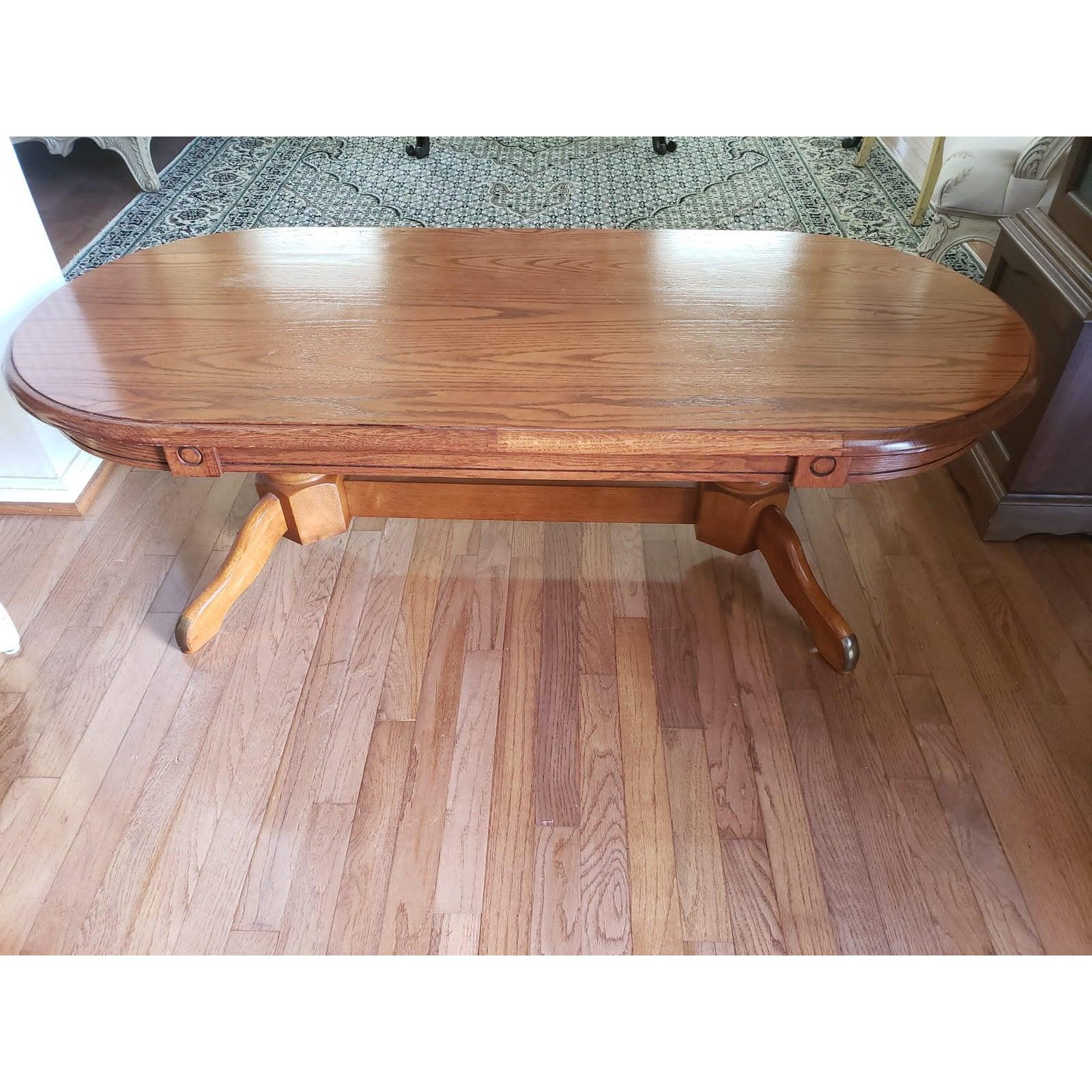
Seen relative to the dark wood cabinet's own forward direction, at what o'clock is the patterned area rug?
The patterned area rug is roughly at 1 o'clock from the dark wood cabinet.

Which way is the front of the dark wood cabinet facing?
to the viewer's left

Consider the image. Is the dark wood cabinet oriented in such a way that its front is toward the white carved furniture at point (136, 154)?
yes

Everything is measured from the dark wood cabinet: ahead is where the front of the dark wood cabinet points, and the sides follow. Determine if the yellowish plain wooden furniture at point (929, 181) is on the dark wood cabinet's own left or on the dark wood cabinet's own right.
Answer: on the dark wood cabinet's own right

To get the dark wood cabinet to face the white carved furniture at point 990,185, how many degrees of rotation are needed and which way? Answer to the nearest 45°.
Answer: approximately 90° to its right
